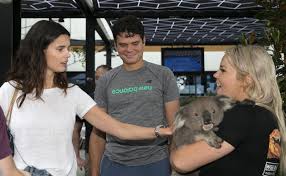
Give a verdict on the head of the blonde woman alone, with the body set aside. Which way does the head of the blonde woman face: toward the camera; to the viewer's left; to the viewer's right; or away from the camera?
to the viewer's left

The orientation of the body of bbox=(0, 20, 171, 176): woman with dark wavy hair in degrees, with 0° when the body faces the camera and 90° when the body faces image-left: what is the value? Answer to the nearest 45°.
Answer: approximately 315°

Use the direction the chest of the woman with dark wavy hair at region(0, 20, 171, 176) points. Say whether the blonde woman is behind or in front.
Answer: in front
